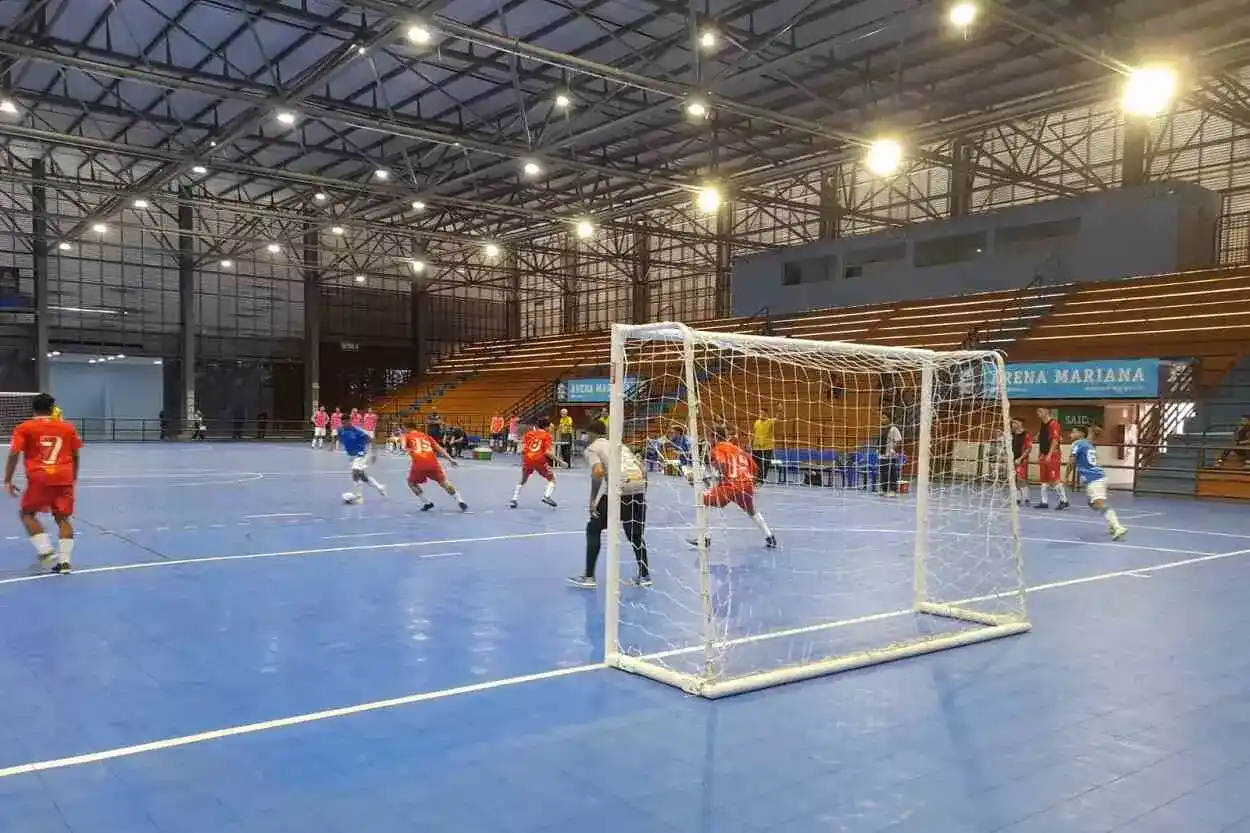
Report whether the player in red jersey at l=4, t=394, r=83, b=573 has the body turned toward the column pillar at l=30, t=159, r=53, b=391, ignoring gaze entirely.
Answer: yes

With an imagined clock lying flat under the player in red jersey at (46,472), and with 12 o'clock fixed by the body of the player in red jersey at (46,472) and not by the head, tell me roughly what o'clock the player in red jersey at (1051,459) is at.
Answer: the player in red jersey at (1051,459) is roughly at 3 o'clock from the player in red jersey at (46,472).

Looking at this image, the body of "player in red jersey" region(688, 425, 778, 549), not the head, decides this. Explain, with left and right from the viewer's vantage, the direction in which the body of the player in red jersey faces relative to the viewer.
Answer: facing away from the viewer and to the left of the viewer

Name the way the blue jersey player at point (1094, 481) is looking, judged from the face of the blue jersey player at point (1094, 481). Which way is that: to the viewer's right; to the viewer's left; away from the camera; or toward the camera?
to the viewer's left

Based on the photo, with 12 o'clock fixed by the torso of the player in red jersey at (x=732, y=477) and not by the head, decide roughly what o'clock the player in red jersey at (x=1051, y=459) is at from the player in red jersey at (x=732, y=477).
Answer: the player in red jersey at (x=1051, y=459) is roughly at 3 o'clock from the player in red jersey at (x=732, y=477).

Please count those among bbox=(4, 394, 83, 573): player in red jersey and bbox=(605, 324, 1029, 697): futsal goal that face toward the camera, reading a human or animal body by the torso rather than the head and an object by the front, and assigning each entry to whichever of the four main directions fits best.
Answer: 0

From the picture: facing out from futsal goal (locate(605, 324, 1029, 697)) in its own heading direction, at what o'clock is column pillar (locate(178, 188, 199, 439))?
The column pillar is roughly at 12 o'clock from the futsal goal.

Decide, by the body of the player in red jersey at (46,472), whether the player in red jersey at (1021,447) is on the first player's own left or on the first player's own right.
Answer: on the first player's own right

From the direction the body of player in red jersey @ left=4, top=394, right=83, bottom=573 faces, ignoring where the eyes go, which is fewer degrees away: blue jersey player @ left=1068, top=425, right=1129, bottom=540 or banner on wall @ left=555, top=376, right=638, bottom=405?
the banner on wall

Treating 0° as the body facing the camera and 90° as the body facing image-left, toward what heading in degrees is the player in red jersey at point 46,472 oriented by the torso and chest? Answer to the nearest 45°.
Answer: approximately 180°

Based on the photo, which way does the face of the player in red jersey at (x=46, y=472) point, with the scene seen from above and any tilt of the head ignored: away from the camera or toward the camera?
away from the camera

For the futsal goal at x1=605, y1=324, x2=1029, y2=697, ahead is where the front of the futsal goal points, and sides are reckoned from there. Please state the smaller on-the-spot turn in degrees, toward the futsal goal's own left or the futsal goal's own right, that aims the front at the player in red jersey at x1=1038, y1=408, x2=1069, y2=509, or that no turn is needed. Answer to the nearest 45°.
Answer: approximately 90° to the futsal goal's own right

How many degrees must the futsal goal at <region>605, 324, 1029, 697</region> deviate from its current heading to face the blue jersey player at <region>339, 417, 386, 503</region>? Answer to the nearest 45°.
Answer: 0° — it already faces them
